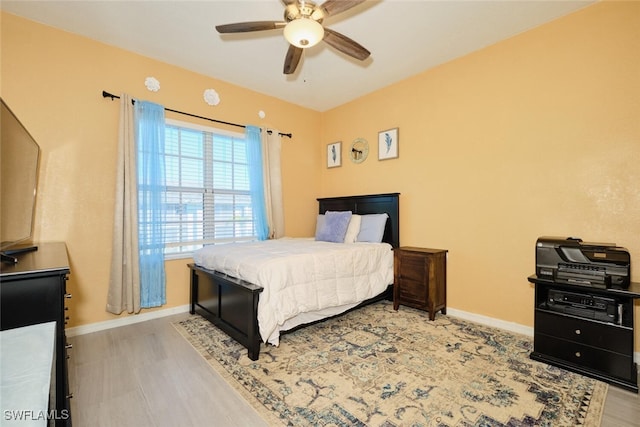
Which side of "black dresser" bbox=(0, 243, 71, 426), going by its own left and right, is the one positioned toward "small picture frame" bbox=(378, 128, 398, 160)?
front

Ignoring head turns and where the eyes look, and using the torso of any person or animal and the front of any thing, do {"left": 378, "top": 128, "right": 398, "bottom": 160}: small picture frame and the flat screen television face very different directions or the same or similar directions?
very different directions

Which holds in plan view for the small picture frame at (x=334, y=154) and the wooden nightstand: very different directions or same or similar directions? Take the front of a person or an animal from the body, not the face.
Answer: same or similar directions

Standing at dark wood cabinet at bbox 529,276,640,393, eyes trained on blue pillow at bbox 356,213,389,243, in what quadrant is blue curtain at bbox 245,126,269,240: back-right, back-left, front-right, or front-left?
front-left

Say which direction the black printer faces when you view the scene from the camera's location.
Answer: facing the viewer

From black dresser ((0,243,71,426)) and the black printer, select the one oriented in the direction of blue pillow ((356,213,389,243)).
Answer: the black dresser

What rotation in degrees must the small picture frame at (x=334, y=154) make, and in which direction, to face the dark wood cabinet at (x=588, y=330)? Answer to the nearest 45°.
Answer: approximately 90° to its left

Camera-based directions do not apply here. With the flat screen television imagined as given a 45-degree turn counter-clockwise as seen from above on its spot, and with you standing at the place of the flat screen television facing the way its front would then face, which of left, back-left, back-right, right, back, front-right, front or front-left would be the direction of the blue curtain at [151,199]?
front

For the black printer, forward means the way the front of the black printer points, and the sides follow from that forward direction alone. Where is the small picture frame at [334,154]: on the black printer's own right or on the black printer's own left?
on the black printer's own right

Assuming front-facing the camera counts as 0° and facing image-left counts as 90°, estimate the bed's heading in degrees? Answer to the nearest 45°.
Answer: approximately 45°

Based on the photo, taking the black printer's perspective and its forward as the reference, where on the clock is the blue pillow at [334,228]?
The blue pillow is roughly at 3 o'clock from the black printer.

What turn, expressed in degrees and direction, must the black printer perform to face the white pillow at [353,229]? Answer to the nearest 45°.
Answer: approximately 90° to its right

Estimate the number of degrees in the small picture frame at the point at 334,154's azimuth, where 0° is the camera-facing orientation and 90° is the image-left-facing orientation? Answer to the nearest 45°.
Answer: approximately 45°

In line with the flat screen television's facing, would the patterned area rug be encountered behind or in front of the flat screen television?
in front

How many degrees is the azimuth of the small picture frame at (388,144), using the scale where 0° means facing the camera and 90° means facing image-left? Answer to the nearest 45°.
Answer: approximately 45°
